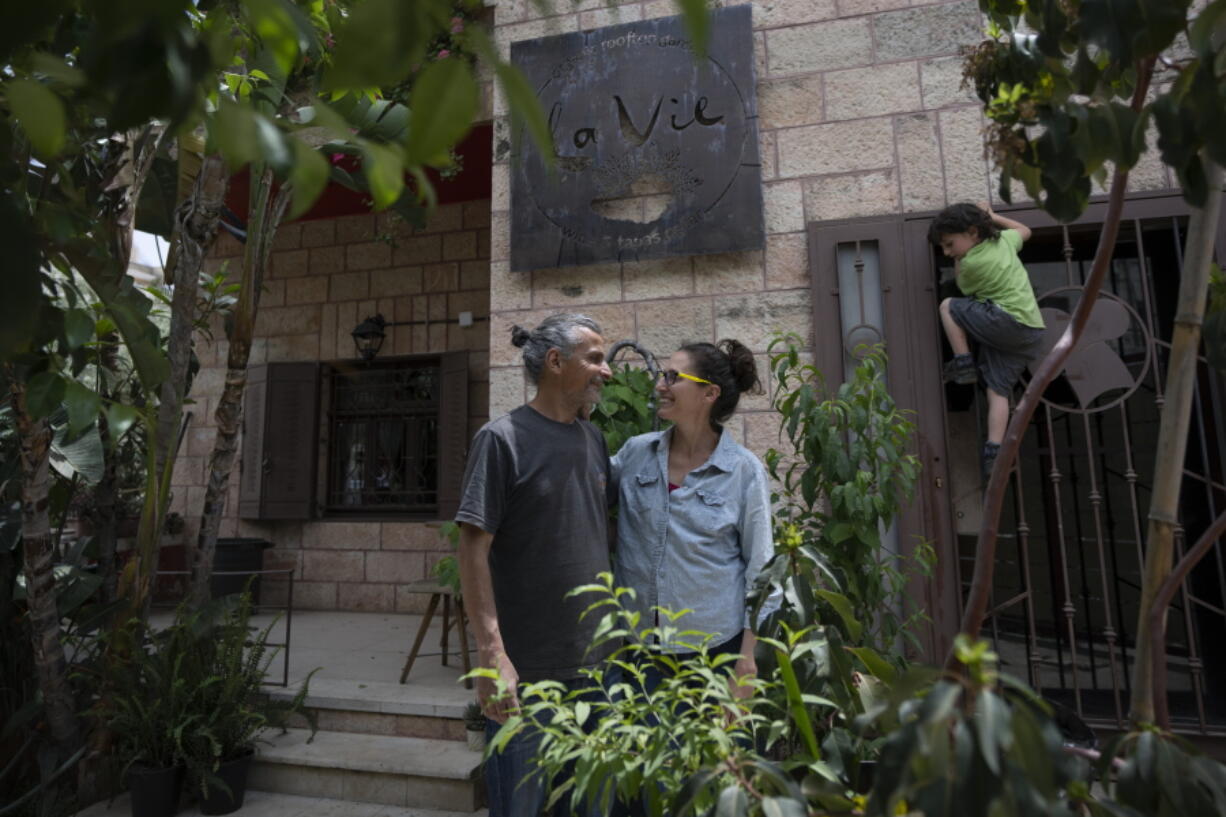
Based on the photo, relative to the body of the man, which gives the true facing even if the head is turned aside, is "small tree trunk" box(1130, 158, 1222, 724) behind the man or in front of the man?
in front

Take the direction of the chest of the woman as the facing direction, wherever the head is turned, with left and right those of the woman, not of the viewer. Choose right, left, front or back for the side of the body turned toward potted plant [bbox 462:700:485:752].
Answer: right

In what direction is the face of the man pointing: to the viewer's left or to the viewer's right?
to the viewer's right

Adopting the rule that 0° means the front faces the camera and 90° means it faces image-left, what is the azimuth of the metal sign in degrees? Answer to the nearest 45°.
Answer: approximately 0°

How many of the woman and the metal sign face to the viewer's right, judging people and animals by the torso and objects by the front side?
0

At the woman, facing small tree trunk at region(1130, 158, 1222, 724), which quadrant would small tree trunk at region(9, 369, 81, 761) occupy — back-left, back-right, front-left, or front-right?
back-right

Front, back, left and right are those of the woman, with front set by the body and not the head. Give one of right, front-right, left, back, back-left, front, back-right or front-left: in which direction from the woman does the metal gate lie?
back

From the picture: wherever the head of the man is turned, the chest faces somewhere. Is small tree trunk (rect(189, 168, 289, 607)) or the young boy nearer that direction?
the young boy

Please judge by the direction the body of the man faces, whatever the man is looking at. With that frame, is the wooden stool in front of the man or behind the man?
behind

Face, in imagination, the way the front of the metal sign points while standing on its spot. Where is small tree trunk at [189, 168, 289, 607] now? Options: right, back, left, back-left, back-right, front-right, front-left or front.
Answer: right

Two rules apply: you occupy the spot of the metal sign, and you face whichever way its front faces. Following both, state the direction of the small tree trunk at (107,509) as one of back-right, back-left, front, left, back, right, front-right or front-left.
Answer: right

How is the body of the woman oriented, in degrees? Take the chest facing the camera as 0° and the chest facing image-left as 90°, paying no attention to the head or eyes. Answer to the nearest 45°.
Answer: approximately 45°
